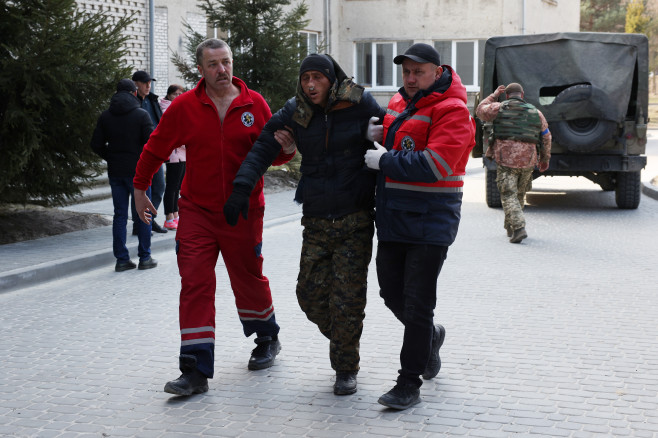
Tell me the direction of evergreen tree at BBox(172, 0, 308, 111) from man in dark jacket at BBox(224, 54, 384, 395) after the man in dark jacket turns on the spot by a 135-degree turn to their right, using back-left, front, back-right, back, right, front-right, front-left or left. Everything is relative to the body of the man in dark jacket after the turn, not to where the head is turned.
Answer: front-right

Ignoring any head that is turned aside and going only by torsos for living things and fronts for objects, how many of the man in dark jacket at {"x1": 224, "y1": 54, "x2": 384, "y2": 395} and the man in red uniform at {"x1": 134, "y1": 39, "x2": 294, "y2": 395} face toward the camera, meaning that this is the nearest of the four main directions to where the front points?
2

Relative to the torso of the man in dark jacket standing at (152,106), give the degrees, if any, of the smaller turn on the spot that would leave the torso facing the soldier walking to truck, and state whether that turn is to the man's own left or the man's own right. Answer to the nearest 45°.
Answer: approximately 45° to the man's own left

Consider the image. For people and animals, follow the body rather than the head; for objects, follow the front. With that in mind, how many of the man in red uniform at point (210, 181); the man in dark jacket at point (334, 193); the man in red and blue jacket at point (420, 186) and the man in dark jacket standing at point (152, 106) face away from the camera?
0

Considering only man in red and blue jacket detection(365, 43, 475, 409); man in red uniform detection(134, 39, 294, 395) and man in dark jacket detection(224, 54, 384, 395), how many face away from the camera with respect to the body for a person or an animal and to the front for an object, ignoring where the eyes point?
0

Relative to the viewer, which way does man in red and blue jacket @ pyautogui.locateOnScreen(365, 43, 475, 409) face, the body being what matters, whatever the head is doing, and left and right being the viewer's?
facing the viewer and to the left of the viewer

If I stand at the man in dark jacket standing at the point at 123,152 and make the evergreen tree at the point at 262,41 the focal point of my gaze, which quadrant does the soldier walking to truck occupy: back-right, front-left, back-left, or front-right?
front-right

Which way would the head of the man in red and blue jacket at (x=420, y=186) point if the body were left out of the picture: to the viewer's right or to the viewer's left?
to the viewer's left

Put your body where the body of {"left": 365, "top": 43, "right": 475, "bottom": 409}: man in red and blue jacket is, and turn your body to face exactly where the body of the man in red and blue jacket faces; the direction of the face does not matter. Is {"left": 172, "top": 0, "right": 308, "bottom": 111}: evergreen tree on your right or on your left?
on your right

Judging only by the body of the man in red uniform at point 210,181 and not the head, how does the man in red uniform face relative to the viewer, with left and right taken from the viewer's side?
facing the viewer

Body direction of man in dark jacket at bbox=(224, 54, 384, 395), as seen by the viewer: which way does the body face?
toward the camera

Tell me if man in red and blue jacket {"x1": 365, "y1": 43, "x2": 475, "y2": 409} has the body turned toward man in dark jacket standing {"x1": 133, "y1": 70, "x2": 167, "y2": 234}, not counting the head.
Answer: no

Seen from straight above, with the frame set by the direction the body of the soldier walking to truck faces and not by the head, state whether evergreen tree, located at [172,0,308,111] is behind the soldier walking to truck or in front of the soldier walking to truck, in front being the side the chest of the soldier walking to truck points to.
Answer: in front

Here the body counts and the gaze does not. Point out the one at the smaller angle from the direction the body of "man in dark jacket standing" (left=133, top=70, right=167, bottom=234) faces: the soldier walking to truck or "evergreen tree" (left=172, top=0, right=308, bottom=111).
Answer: the soldier walking to truck

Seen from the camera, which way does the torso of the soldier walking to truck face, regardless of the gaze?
away from the camera

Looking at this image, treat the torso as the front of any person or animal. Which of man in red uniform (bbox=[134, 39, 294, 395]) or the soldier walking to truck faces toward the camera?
the man in red uniform

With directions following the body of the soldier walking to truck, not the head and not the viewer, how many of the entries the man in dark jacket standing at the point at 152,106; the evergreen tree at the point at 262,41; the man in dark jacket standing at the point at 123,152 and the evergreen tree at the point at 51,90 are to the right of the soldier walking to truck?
0

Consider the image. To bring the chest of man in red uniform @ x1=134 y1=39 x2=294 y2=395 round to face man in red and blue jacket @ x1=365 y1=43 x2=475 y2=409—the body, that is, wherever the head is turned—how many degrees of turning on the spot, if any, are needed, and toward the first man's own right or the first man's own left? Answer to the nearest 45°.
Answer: approximately 45° to the first man's own left
